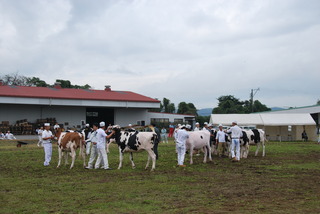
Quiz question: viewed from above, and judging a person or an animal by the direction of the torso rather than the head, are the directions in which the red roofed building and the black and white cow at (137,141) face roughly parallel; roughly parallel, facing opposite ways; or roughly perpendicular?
roughly perpendicular

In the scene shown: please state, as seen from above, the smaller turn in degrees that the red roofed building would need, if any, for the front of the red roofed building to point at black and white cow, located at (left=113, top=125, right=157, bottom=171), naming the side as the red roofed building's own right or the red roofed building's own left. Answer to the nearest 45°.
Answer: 0° — it already faces it

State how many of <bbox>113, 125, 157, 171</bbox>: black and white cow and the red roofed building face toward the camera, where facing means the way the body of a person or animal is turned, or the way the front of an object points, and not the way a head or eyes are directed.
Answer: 1

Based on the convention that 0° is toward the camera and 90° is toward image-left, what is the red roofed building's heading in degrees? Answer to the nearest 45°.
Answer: approximately 0°

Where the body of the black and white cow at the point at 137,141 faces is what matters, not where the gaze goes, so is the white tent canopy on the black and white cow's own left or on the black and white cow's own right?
on the black and white cow's own right

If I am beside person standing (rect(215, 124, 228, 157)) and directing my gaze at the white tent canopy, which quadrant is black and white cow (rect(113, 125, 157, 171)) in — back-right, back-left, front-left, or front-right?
back-left

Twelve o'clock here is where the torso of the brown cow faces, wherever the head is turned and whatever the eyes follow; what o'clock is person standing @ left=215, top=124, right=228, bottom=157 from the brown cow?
The person standing is roughly at 4 o'clock from the brown cow.

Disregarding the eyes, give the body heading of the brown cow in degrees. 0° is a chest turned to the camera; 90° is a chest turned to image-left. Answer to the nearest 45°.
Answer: approximately 135°

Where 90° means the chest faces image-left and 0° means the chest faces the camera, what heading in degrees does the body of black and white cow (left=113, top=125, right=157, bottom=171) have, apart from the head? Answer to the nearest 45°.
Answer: approximately 90°

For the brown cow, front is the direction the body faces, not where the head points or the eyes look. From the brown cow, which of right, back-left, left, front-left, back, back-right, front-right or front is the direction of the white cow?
back-right
